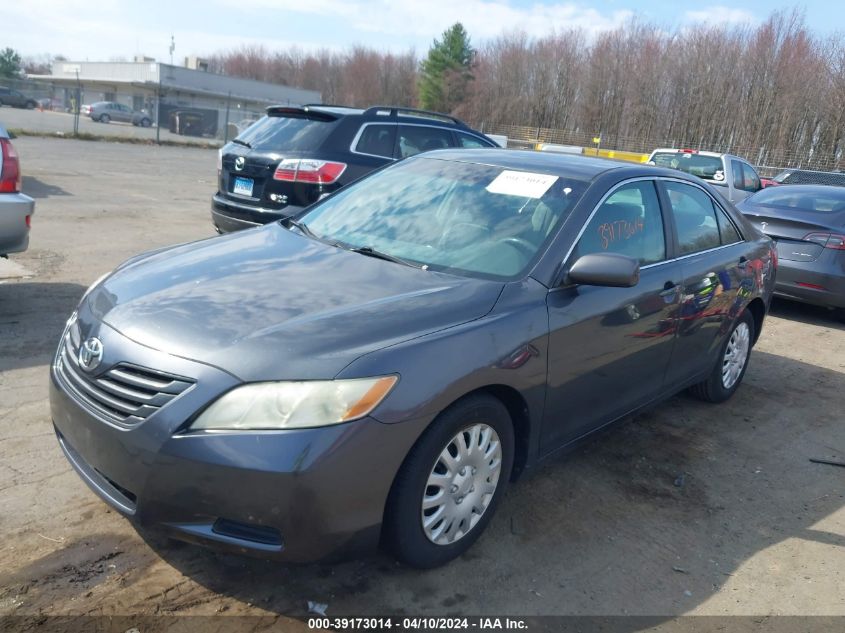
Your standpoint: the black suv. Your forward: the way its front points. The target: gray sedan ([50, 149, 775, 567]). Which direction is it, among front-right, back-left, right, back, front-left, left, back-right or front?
back-right

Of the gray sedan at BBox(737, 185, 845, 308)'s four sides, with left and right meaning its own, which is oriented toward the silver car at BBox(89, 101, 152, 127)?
left

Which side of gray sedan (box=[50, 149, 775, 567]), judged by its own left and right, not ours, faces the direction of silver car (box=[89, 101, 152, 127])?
right

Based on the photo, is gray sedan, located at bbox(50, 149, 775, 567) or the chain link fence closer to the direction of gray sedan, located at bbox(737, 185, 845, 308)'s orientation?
the chain link fence

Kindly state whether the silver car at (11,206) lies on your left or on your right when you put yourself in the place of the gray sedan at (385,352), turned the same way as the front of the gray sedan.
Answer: on your right

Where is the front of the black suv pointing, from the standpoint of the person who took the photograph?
facing away from the viewer and to the right of the viewer

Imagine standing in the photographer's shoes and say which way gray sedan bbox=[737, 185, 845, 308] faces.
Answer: facing away from the viewer and to the right of the viewer
